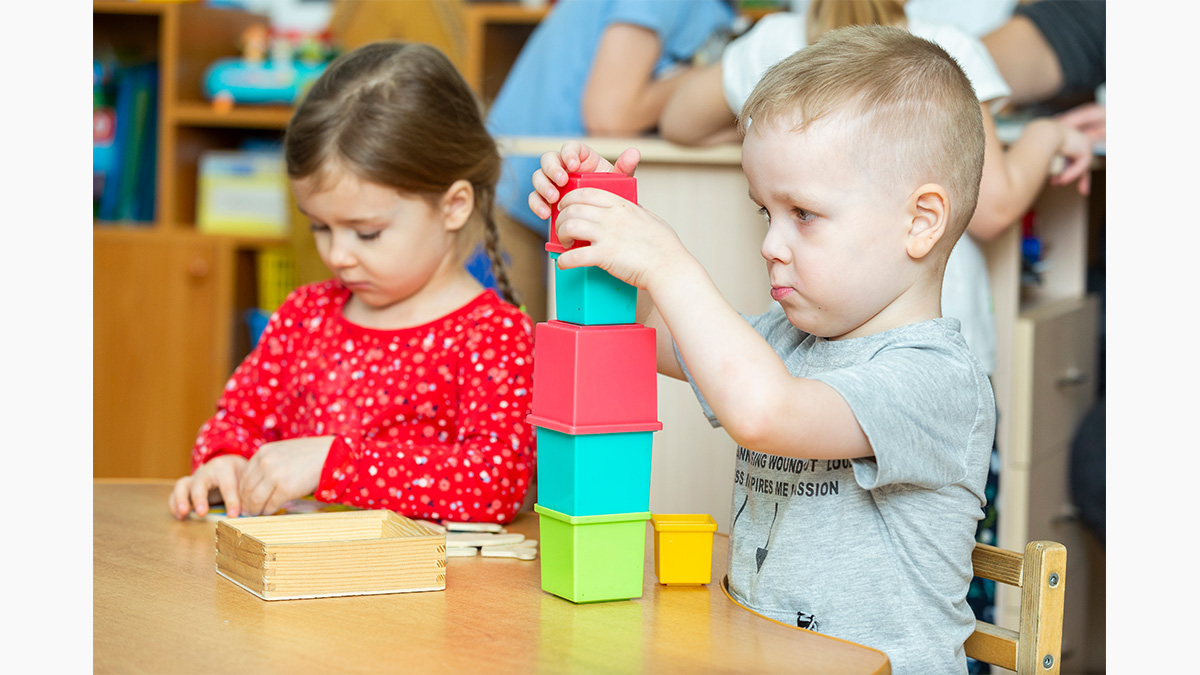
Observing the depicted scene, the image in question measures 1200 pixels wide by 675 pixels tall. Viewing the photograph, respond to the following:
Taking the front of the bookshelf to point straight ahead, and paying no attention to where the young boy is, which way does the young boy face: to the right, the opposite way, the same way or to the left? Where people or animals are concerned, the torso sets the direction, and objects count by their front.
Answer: to the right

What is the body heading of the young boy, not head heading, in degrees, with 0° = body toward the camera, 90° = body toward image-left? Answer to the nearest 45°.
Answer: approximately 45°

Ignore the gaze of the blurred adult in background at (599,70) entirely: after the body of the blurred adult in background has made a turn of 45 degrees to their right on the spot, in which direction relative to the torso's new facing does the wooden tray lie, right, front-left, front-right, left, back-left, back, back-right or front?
front-right

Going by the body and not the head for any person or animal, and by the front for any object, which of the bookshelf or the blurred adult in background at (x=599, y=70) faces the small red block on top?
the bookshelf

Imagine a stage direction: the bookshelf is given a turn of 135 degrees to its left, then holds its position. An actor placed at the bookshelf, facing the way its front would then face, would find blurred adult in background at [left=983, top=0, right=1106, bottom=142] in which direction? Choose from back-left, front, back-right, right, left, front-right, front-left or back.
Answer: right

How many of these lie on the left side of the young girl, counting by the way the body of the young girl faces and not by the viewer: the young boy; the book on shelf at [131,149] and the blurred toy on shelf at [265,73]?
1

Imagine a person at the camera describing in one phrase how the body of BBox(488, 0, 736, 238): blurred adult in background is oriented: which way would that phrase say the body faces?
to the viewer's right

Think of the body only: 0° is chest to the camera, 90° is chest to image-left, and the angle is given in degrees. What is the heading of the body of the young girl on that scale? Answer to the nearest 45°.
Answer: approximately 45°

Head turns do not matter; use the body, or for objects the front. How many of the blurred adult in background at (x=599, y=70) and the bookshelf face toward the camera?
1

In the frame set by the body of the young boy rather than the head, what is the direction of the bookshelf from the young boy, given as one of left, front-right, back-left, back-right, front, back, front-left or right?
right

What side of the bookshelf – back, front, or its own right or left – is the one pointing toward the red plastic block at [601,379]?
front

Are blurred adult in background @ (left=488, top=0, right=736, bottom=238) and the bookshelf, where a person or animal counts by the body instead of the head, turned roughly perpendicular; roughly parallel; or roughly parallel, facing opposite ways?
roughly perpendicular

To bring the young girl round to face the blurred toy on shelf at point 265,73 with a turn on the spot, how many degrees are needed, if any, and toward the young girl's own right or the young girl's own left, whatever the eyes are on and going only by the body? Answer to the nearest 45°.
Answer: approximately 135° to the young girl's own right

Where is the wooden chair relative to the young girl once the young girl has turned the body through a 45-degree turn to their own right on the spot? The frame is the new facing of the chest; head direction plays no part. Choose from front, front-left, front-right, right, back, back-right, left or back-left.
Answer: back-left

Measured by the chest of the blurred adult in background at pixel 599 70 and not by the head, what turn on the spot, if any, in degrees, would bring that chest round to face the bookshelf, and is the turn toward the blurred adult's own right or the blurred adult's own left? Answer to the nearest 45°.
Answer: approximately 135° to the blurred adult's own left
